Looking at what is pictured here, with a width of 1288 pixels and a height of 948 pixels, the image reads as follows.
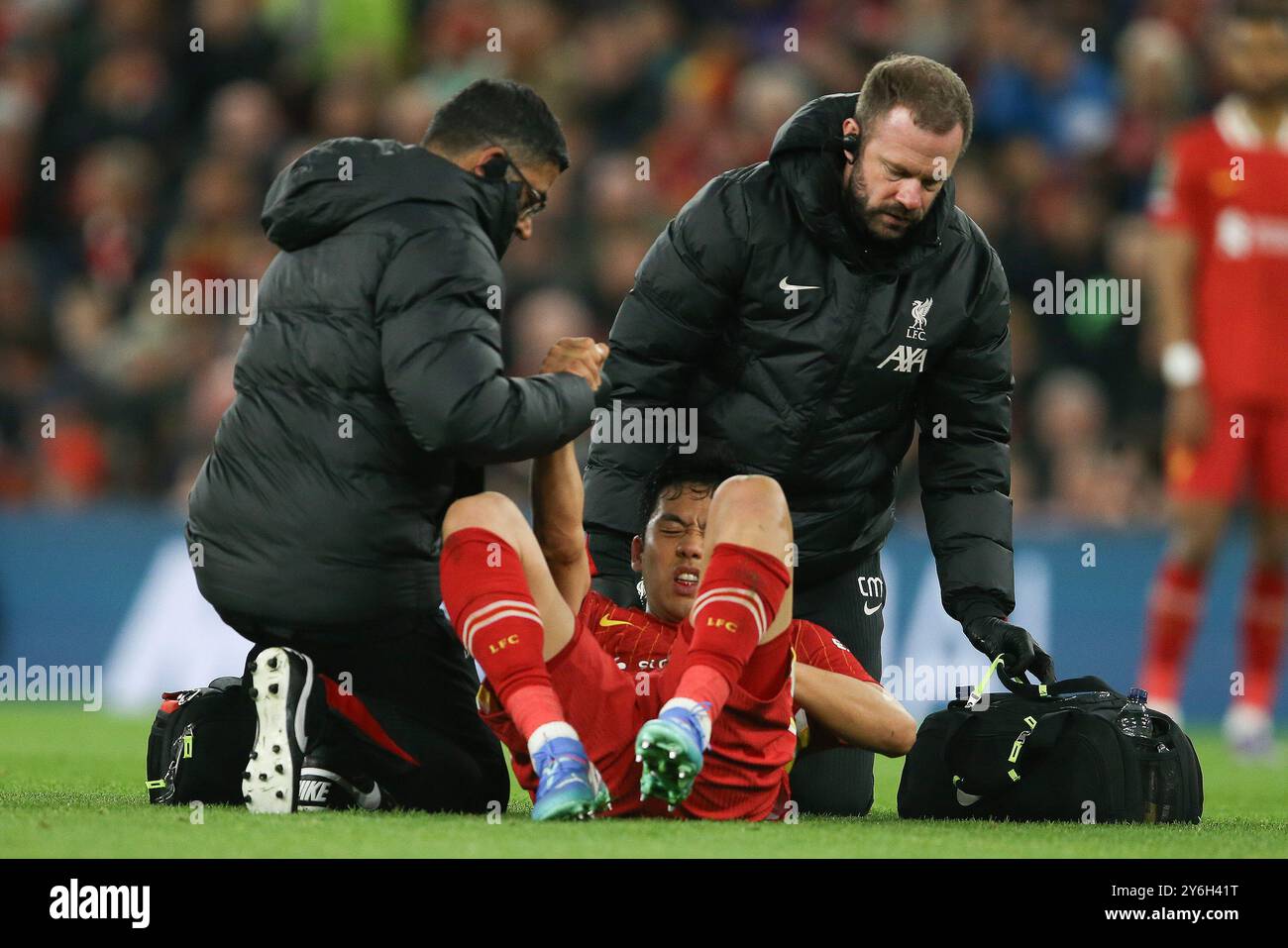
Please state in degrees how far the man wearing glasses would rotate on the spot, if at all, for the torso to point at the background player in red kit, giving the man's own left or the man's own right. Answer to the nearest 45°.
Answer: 0° — they already face them

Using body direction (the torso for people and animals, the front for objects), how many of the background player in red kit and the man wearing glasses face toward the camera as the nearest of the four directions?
1

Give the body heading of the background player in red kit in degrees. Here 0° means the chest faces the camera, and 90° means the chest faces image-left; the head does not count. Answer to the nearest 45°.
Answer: approximately 0°

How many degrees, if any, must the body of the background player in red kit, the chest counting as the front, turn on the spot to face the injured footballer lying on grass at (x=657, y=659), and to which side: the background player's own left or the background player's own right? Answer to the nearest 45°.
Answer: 0° — they already face them

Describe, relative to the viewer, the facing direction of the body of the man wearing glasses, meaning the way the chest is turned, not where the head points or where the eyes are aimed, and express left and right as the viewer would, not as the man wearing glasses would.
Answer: facing away from the viewer and to the right of the viewer

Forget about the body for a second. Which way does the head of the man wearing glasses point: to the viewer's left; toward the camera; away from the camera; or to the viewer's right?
to the viewer's right
